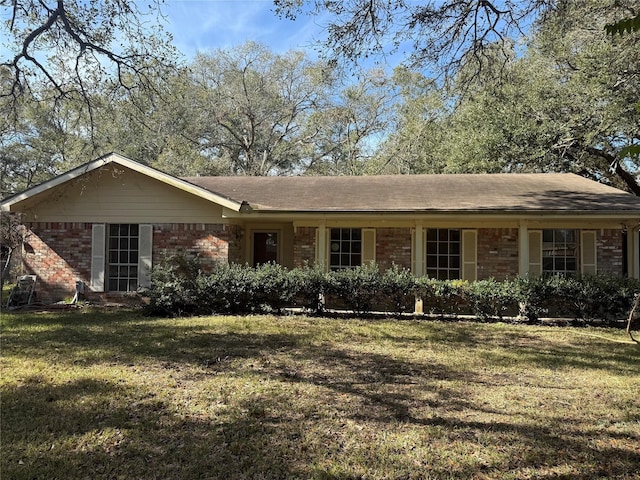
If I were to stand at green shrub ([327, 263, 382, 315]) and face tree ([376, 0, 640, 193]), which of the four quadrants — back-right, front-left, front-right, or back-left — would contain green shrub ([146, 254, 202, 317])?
back-left

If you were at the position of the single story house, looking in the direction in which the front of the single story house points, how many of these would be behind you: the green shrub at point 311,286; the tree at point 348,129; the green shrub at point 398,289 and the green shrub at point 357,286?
1

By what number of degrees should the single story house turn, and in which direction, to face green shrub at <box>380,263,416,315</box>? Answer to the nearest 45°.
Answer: approximately 45° to its left

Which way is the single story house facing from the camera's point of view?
toward the camera

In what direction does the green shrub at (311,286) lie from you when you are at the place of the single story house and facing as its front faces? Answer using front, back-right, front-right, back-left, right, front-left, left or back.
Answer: front

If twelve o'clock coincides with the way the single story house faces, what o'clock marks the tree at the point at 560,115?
The tree is roughly at 8 o'clock from the single story house.

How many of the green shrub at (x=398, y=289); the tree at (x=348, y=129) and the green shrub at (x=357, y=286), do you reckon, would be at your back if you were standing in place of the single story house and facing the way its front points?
1

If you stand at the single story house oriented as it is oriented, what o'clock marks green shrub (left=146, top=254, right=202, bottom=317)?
The green shrub is roughly at 2 o'clock from the single story house.

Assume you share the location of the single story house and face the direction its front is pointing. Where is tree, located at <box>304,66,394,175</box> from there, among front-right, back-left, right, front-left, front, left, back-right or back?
back
